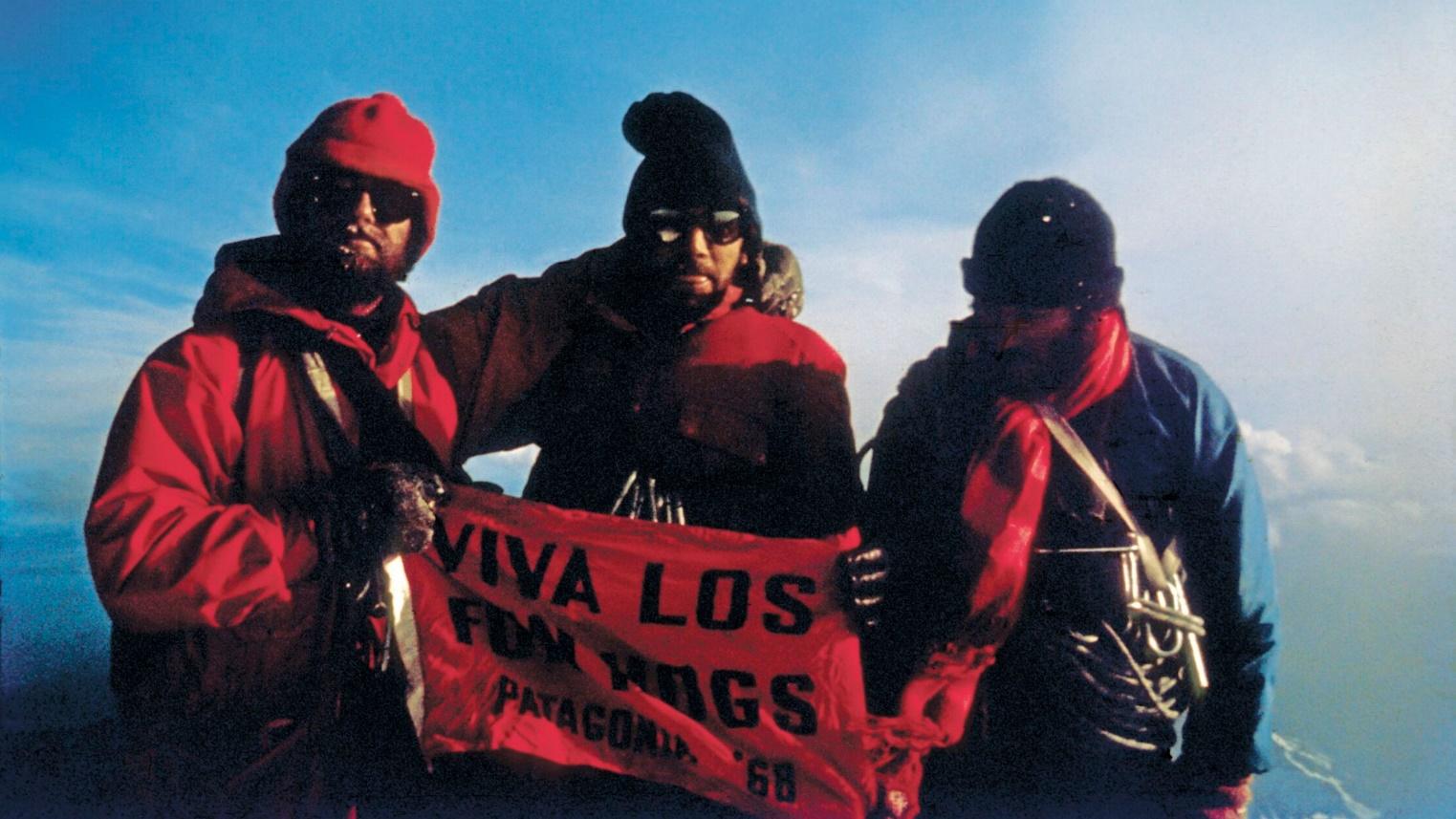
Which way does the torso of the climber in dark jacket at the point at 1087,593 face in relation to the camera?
toward the camera

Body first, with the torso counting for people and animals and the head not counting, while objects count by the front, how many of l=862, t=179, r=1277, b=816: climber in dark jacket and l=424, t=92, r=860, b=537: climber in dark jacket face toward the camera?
2

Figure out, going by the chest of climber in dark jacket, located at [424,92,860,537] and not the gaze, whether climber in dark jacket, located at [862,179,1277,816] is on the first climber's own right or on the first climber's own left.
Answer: on the first climber's own left

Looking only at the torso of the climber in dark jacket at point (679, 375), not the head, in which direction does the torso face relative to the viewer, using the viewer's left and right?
facing the viewer

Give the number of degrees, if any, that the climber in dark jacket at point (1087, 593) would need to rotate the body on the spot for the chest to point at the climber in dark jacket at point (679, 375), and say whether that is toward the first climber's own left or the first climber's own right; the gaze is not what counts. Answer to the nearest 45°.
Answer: approximately 90° to the first climber's own right
